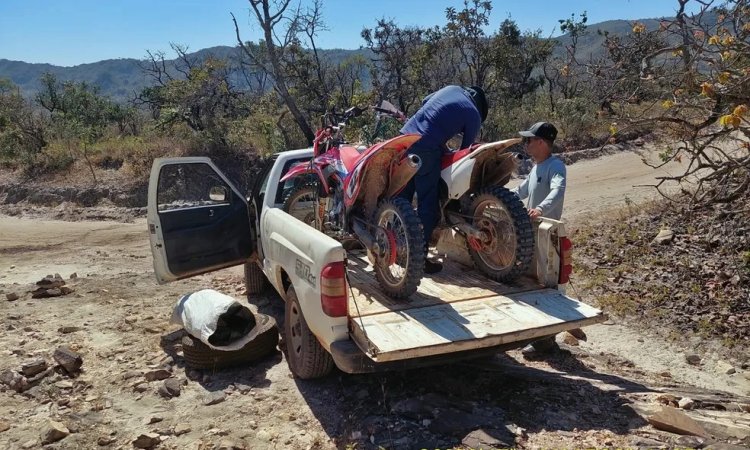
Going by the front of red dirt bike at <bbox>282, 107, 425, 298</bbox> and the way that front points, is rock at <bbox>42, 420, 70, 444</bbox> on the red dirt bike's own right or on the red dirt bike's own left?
on the red dirt bike's own left

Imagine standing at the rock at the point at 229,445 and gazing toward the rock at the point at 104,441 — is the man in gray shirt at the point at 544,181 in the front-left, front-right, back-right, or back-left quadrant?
back-right

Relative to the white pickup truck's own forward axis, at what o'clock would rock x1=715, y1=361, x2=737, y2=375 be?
The rock is roughly at 4 o'clock from the white pickup truck.

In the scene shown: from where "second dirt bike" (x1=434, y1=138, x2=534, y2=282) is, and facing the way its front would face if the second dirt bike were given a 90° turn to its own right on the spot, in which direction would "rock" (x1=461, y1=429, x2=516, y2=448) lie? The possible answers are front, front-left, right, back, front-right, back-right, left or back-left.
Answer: back-right

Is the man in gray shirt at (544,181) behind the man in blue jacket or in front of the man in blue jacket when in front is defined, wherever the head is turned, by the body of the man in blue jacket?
in front

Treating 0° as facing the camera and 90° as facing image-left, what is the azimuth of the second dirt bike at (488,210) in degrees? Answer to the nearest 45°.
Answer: approximately 135°

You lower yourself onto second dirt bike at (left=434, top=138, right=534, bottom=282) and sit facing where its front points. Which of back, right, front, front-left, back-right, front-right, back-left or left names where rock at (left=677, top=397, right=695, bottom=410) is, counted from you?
back

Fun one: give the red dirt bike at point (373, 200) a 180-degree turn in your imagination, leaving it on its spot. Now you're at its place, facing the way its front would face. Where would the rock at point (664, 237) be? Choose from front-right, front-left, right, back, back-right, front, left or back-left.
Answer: left

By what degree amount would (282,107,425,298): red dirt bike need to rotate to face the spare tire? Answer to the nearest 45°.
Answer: approximately 45° to its left

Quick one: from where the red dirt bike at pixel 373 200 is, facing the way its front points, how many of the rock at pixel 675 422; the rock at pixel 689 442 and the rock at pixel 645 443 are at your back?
3

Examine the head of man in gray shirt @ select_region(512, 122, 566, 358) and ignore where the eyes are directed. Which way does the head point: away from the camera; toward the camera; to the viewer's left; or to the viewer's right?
to the viewer's left
